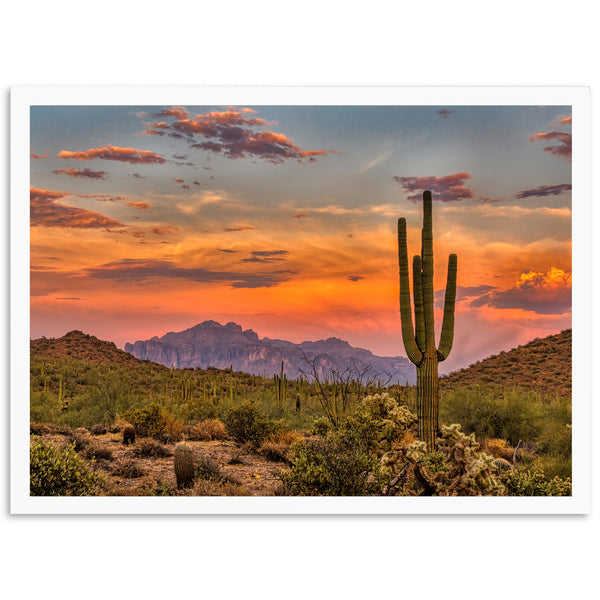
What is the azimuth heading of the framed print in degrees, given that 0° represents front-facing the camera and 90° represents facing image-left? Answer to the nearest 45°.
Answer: approximately 0°
